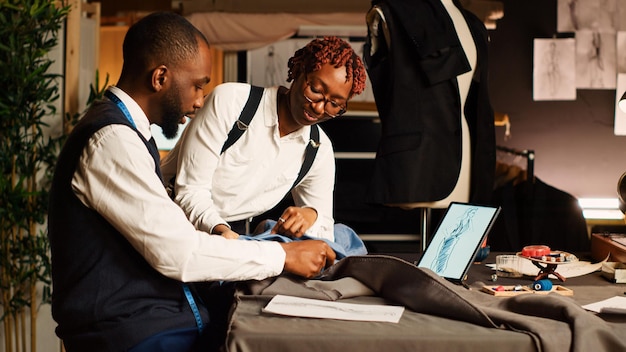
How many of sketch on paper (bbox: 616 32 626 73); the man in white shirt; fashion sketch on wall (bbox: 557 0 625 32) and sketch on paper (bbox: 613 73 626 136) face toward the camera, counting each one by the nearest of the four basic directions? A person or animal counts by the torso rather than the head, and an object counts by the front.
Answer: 3

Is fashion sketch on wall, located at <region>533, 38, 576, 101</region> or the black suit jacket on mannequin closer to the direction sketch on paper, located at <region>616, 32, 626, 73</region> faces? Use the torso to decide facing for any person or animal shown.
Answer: the black suit jacket on mannequin

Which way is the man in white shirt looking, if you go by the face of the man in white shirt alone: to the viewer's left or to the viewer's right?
to the viewer's right

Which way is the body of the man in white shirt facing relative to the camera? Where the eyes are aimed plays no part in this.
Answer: to the viewer's right

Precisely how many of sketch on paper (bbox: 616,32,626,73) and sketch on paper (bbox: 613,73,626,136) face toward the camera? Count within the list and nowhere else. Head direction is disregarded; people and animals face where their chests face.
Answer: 2

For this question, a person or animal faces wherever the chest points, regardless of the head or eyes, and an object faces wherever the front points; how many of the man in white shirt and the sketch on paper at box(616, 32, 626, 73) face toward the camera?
1

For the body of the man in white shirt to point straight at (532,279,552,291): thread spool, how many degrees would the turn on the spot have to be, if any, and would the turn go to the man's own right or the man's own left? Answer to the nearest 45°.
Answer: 0° — they already face it
